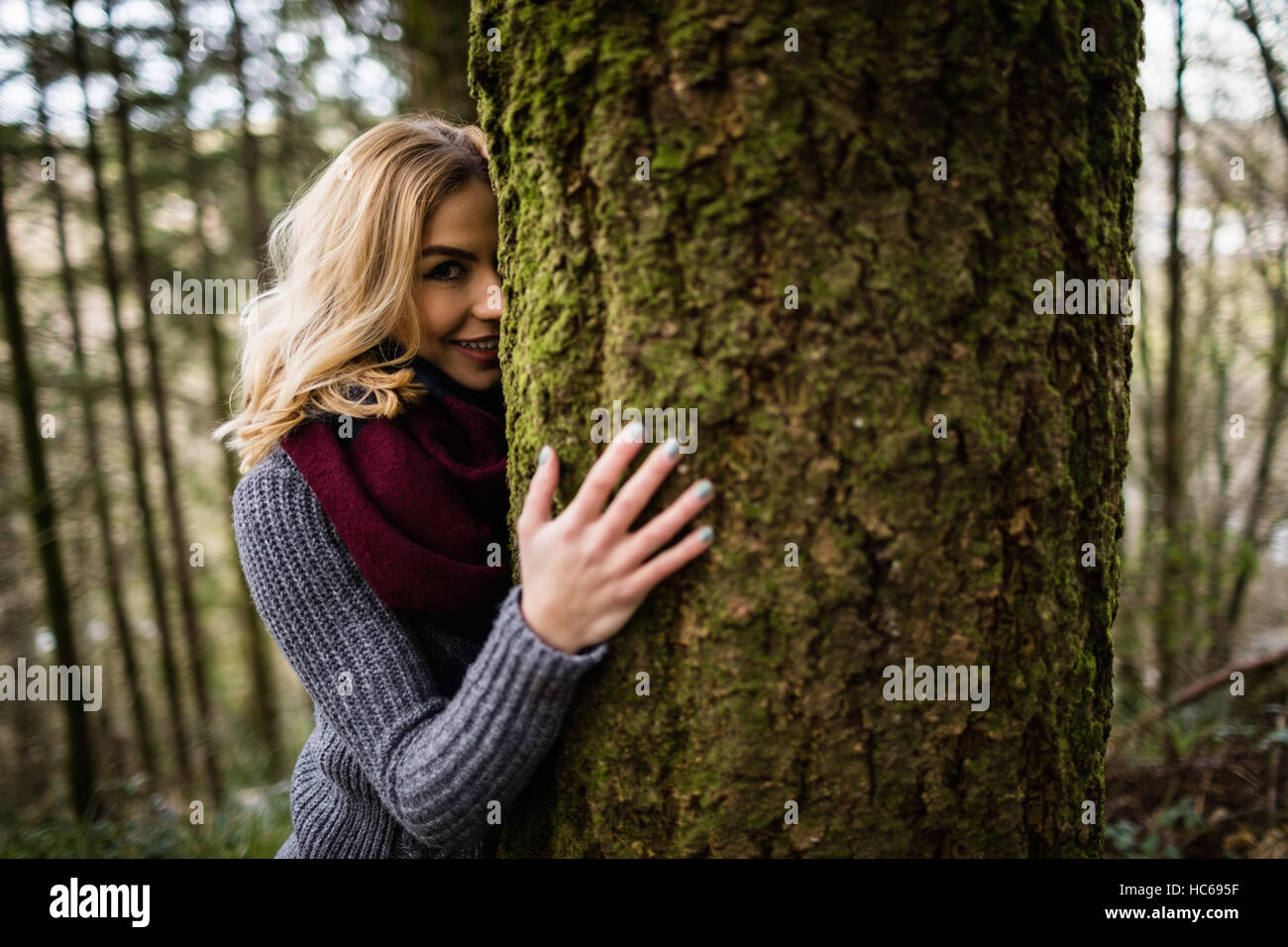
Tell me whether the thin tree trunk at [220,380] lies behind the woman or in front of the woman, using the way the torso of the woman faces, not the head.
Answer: behind

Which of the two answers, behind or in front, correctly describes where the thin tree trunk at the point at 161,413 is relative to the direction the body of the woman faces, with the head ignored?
behind

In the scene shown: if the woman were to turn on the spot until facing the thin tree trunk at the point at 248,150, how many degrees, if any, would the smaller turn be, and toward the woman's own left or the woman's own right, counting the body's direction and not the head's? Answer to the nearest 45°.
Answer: approximately 135° to the woman's own left

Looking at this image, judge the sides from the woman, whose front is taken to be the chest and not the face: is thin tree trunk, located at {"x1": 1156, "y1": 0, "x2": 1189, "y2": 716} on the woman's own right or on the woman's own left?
on the woman's own left

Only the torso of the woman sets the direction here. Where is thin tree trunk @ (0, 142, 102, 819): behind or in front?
behind

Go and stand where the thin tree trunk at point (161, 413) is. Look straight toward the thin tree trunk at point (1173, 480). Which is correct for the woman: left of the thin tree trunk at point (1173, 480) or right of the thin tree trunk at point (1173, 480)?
right

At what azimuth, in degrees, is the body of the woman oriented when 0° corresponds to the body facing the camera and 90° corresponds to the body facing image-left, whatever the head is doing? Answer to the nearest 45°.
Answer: approximately 315°
